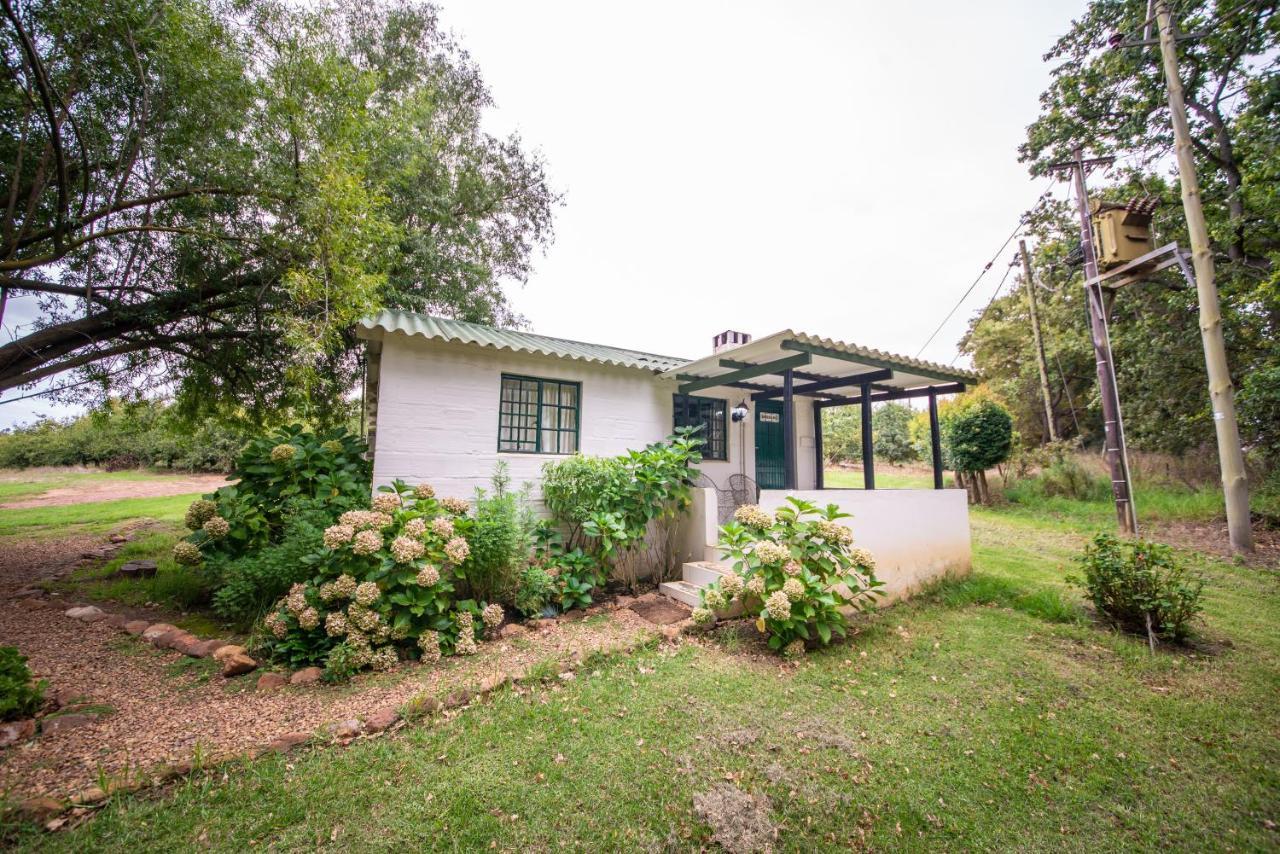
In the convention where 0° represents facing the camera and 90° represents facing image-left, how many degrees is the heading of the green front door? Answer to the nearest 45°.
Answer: approximately 0°

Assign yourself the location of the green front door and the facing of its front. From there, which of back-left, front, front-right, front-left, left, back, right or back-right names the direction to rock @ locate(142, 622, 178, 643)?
front-right

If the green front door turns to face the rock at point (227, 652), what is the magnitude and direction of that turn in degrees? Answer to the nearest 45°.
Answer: approximately 45° to its right

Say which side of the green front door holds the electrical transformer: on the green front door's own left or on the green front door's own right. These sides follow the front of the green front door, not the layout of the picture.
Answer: on the green front door's own left

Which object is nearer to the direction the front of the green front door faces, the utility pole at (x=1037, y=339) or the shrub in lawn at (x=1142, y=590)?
the shrub in lawn

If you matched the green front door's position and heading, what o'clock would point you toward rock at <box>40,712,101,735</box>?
The rock is roughly at 1 o'clock from the green front door.

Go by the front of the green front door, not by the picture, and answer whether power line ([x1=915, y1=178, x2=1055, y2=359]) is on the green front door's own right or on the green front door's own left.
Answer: on the green front door's own left
